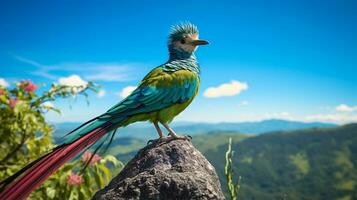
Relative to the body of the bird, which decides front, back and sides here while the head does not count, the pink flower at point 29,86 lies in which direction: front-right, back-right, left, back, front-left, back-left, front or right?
back-left

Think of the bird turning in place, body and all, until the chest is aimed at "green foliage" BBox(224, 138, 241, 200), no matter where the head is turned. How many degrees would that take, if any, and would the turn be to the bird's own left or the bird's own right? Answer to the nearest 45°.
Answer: approximately 45° to the bird's own right

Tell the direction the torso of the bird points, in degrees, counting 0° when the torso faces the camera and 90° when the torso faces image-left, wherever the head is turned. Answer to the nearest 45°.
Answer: approximately 270°

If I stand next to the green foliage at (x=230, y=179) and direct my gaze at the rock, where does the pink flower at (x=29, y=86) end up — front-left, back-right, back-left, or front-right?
front-right

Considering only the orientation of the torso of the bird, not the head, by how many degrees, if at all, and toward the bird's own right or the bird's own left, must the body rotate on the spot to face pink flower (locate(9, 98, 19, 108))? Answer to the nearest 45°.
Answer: approximately 135° to the bird's own left

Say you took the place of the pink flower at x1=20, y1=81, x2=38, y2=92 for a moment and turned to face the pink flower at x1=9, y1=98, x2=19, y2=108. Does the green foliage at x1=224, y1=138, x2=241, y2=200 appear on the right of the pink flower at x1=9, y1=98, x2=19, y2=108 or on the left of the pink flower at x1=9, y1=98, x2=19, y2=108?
left

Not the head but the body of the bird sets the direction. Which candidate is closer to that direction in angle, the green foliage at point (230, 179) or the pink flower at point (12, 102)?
the green foliage
